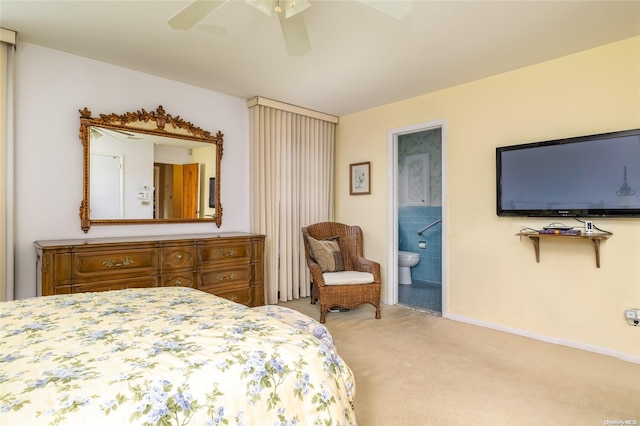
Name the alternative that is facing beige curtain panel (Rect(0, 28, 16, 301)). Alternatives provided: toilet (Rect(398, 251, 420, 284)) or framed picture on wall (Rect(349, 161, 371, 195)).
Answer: the framed picture on wall

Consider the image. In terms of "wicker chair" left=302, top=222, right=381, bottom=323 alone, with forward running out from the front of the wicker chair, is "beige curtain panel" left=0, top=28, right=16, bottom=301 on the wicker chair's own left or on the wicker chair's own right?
on the wicker chair's own right

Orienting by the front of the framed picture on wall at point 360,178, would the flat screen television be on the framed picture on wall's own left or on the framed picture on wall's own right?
on the framed picture on wall's own left

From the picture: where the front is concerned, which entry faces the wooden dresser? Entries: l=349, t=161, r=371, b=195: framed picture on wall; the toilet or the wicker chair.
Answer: the framed picture on wall
